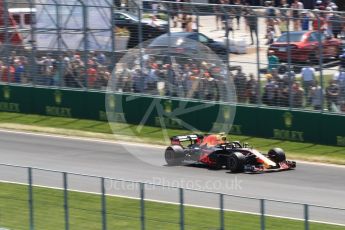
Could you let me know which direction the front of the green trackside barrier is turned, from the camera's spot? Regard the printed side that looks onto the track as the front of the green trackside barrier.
facing the viewer

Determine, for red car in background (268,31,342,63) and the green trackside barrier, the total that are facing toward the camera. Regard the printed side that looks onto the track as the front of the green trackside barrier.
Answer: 1

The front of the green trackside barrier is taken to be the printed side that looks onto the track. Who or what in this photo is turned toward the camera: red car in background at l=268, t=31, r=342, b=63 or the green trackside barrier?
the green trackside barrier

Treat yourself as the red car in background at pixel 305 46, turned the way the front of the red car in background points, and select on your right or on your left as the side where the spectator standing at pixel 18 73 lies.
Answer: on your left

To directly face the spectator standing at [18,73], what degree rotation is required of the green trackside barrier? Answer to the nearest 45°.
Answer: approximately 135° to its right

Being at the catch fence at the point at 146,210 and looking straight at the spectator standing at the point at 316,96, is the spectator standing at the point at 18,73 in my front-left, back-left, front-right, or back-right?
front-left

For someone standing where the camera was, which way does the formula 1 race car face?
facing the viewer and to the right of the viewer

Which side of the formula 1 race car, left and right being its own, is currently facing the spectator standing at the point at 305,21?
left

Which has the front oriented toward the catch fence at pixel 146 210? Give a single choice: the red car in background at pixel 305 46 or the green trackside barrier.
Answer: the green trackside barrier
